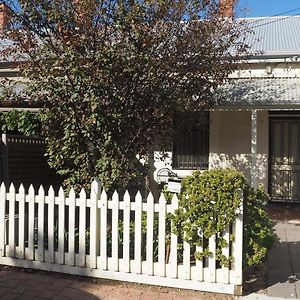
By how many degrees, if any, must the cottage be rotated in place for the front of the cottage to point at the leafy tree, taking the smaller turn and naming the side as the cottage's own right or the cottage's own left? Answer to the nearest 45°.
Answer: approximately 45° to the cottage's own right

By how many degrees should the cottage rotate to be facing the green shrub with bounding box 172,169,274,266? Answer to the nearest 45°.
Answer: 0° — it already faces it

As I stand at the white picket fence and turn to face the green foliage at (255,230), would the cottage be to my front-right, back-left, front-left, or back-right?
front-left

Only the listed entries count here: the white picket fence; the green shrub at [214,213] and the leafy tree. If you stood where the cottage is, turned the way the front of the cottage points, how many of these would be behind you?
0

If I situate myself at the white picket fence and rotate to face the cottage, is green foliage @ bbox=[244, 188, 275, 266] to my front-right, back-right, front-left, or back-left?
front-right

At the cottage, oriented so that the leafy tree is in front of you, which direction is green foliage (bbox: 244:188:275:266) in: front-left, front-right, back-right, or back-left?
front-left

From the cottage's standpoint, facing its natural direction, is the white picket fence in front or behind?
in front

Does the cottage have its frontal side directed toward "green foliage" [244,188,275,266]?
yes

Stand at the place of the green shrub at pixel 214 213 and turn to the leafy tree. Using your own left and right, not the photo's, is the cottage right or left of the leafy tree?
right

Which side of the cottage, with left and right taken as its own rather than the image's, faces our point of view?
front

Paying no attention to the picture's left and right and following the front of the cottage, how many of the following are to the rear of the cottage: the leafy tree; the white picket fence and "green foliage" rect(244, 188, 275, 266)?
0
